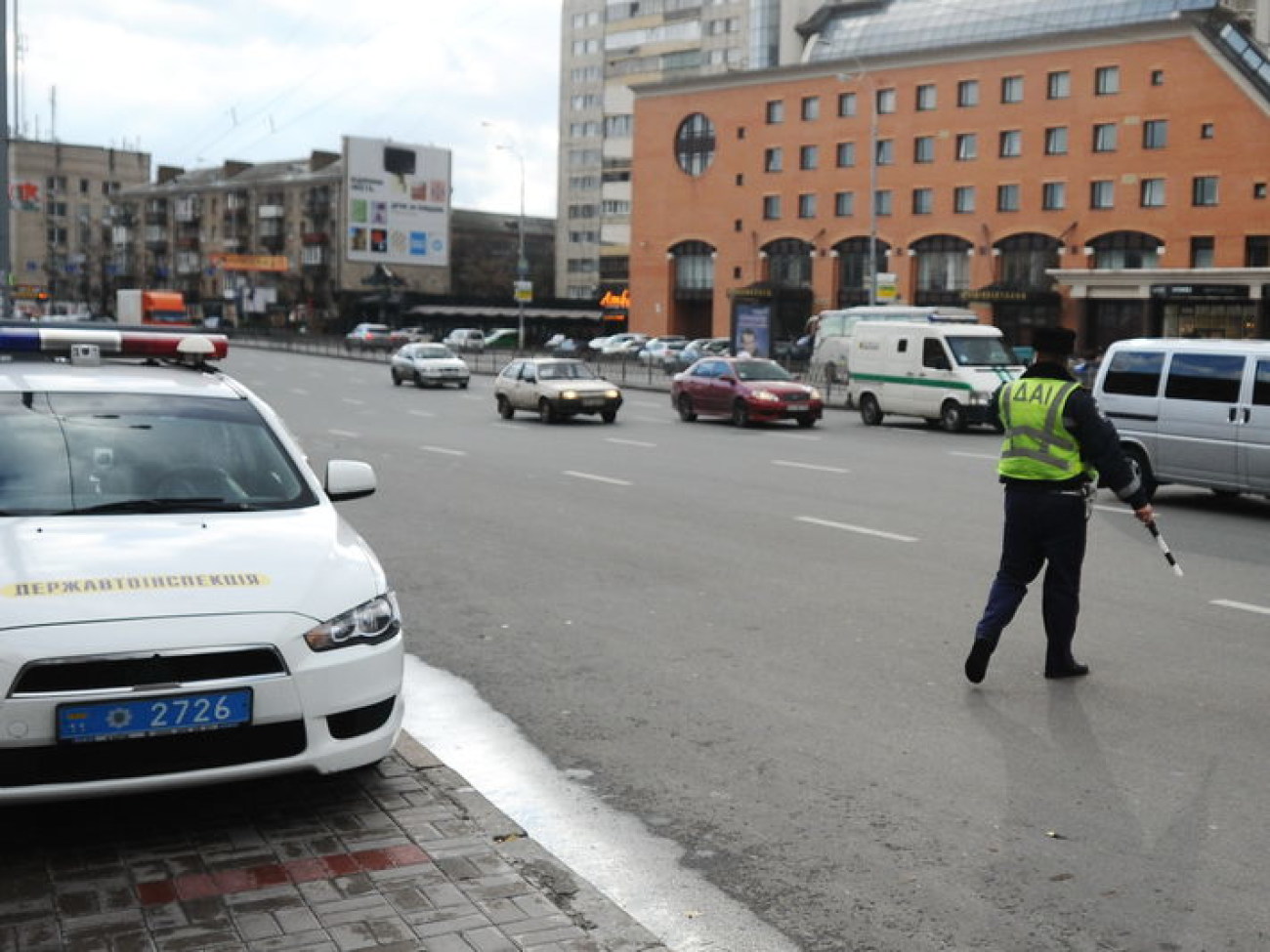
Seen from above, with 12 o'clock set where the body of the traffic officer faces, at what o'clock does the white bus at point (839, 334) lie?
The white bus is roughly at 10 o'clock from the traffic officer.

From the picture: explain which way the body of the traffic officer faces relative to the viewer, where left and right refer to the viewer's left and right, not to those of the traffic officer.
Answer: facing away from the viewer and to the right of the viewer

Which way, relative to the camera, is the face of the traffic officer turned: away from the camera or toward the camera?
away from the camera

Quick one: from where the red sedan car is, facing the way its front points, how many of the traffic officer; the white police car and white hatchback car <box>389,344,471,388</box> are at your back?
1

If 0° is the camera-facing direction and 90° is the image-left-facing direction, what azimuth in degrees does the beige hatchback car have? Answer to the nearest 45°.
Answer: approximately 315°

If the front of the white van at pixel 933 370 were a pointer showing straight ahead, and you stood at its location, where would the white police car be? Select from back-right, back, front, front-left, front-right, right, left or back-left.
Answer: front-right

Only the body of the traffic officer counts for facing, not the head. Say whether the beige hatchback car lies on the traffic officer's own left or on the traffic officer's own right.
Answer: on the traffic officer's own left

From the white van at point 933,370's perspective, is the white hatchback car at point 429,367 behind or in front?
behind
